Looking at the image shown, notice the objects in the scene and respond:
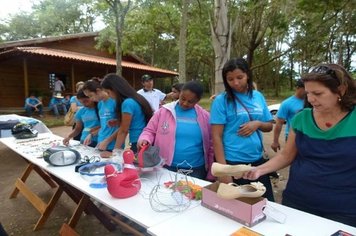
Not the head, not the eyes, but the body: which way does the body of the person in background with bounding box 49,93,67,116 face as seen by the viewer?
toward the camera

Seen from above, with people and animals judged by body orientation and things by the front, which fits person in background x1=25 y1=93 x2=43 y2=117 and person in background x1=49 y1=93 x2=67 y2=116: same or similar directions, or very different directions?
same or similar directions

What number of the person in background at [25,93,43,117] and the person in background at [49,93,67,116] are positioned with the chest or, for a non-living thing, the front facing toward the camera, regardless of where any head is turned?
2

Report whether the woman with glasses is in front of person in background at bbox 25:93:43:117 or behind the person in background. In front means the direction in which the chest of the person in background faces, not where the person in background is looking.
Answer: in front

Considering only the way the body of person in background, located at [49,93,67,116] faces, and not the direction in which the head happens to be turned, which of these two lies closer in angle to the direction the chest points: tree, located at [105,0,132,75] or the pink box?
the pink box

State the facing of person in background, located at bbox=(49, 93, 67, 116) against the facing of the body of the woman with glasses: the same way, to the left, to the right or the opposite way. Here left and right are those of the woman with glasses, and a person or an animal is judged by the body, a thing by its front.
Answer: to the left

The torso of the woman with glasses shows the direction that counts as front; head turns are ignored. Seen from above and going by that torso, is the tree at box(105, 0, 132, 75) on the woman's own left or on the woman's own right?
on the woman's own right

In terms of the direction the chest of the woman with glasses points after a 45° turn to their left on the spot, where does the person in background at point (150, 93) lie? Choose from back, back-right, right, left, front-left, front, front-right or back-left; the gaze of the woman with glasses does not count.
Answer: back-right

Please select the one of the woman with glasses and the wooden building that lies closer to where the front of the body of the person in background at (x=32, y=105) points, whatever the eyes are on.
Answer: the woman with glasses

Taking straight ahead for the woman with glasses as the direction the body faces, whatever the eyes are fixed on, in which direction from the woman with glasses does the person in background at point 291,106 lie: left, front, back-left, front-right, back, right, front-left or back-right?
back-right

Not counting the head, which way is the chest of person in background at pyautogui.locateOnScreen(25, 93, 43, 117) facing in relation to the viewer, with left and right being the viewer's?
facing the viewer

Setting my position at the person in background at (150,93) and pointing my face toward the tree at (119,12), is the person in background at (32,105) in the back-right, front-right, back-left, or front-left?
front-left

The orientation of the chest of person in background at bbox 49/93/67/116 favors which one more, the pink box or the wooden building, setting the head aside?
the pink box

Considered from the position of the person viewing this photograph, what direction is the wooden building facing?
facing the viewer and to the right of the viewer

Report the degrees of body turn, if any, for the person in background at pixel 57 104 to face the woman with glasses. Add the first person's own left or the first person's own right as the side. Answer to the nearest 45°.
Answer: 0° — they already face them
